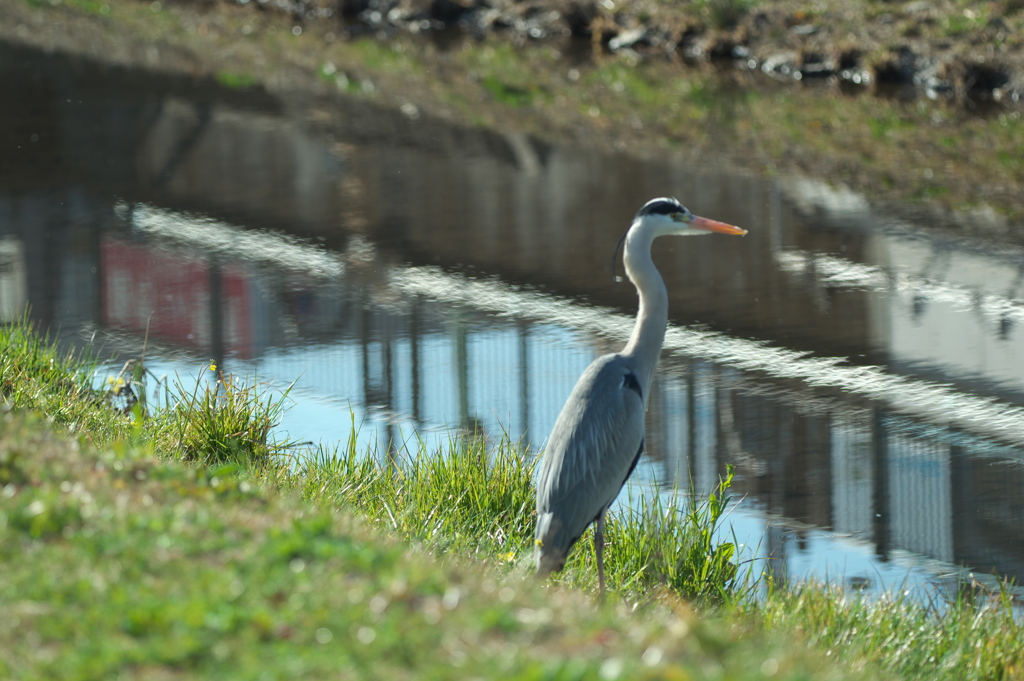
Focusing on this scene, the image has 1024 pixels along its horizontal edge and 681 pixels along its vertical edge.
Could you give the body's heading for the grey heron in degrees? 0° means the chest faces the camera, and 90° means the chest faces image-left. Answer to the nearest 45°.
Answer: approximately 270°
